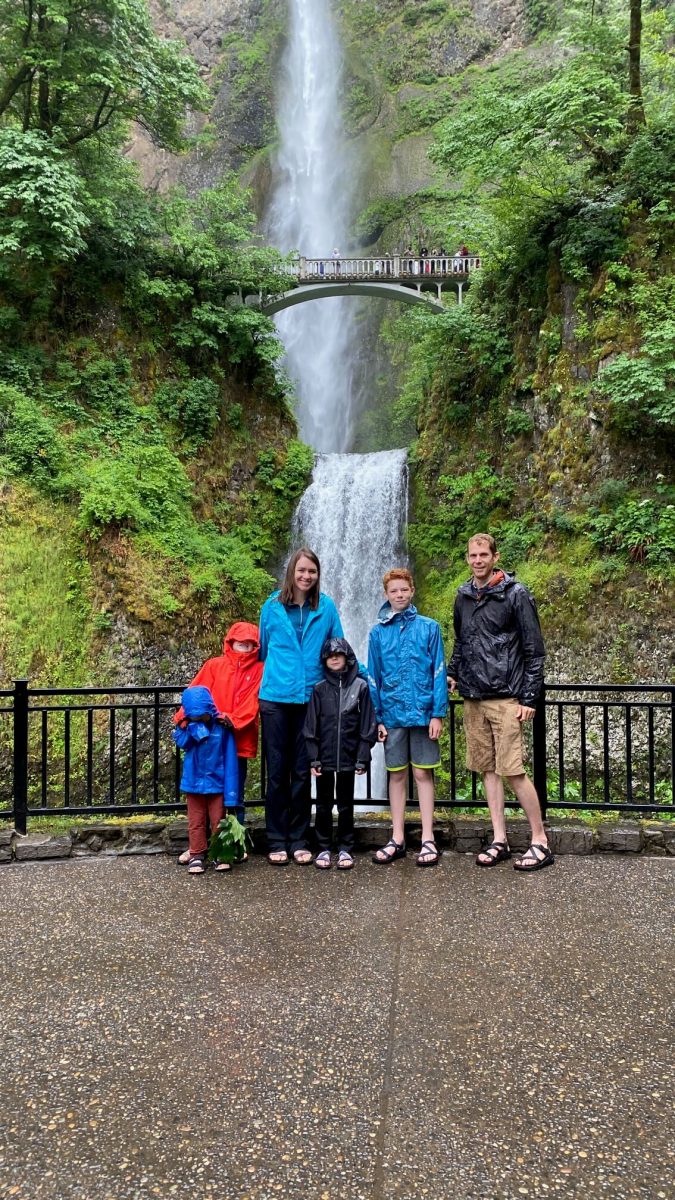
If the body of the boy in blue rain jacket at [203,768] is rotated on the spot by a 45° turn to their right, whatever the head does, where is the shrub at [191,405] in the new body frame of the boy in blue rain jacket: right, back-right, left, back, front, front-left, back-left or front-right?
back-right

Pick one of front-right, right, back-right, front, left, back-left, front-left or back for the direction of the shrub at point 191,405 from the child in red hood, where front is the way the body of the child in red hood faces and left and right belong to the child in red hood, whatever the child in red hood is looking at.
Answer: back

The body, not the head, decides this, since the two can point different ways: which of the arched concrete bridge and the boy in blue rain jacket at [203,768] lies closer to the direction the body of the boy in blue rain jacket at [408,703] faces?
the boy in blue rain jacket

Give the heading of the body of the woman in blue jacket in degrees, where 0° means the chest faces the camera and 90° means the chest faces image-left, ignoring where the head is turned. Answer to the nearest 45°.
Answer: approximately 0°
